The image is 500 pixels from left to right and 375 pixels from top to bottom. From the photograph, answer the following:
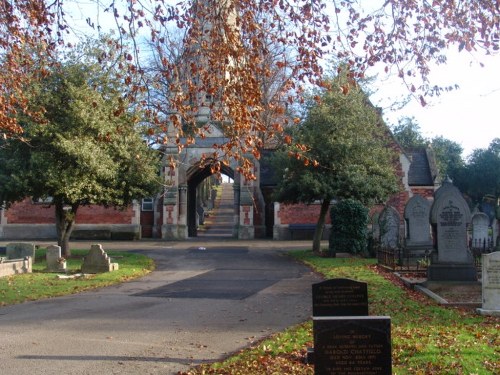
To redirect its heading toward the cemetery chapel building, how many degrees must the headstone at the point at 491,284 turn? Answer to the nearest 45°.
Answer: approximately 135° to its right

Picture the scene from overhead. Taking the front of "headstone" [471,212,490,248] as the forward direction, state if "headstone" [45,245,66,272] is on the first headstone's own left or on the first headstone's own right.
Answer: on the first headstone's own right

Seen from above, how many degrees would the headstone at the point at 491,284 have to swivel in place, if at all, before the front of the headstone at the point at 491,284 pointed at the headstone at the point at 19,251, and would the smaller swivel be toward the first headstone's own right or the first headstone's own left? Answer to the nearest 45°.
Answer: approximately 90° to the first headstone's own right

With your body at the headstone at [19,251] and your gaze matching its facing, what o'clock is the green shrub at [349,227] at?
The green shrub is roughly at 9 o'clock from the headstone.

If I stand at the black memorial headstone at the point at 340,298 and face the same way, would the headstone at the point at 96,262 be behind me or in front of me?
behind

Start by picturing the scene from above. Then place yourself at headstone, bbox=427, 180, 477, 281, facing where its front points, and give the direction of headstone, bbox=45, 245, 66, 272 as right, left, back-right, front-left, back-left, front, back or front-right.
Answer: right

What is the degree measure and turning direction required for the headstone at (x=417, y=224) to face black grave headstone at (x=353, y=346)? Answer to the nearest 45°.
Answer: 0° — it already faces it
